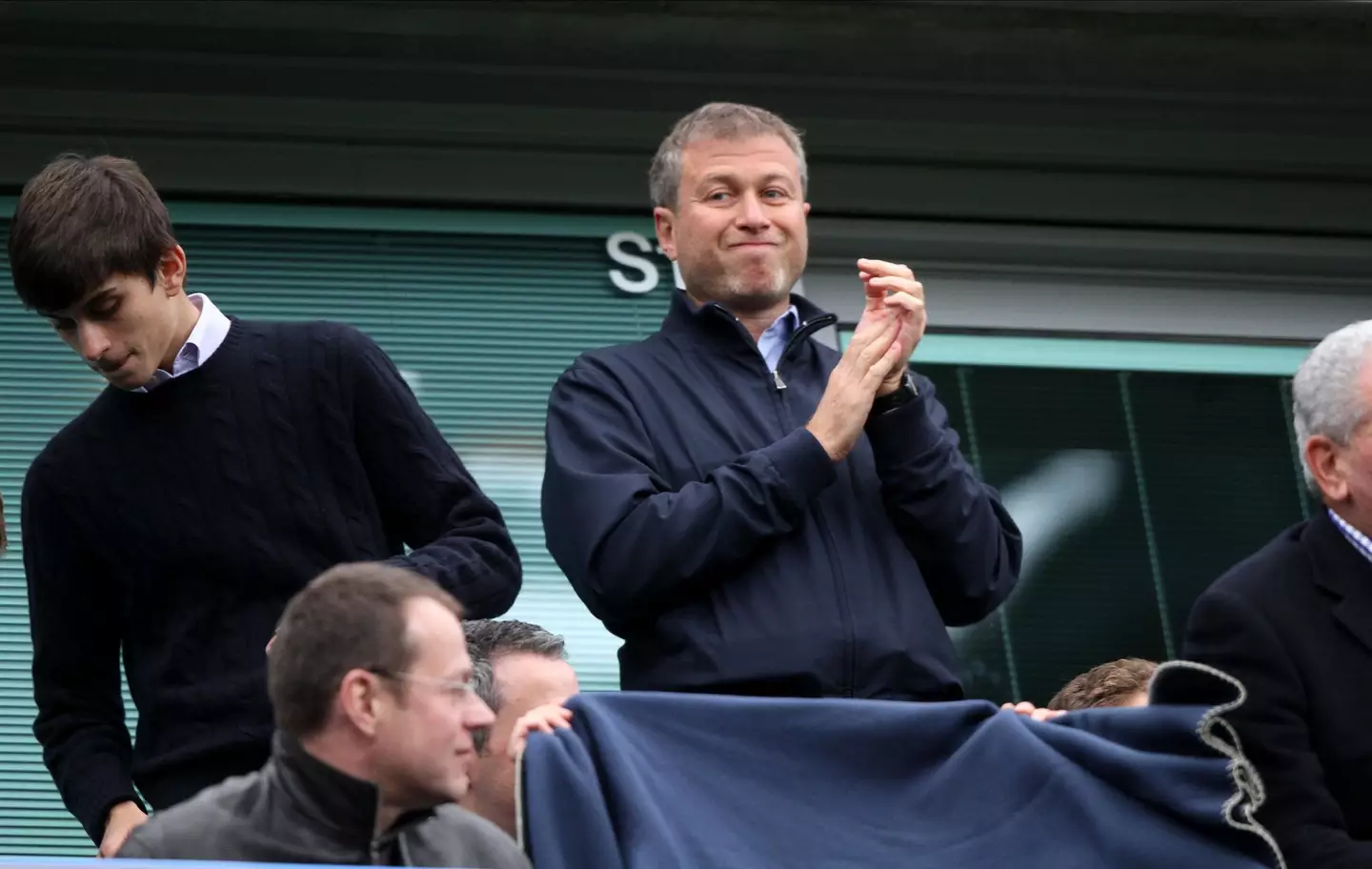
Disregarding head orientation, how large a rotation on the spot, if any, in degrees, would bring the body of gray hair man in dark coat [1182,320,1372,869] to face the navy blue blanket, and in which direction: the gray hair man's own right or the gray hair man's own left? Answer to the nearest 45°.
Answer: approximately 135° to the gray hair man's own right

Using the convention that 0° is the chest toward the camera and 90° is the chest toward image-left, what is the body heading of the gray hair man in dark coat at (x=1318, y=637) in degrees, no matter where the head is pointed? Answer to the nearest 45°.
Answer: approximately 315°

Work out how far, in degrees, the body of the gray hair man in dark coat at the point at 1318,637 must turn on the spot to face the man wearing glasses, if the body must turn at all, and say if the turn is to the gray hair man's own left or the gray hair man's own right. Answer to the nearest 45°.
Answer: approximately 90° to the gray hair man's own right

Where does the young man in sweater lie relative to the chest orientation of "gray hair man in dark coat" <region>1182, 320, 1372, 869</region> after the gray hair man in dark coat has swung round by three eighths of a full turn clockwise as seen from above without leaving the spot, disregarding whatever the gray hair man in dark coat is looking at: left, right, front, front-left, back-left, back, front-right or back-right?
front

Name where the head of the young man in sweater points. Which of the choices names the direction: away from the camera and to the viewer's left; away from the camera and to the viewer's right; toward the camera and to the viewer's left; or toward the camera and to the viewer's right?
toward the camera and to the viewer's left

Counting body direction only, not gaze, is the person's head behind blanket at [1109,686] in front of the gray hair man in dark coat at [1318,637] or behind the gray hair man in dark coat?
behind

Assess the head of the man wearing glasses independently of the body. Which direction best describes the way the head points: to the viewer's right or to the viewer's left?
to the viewer's right
